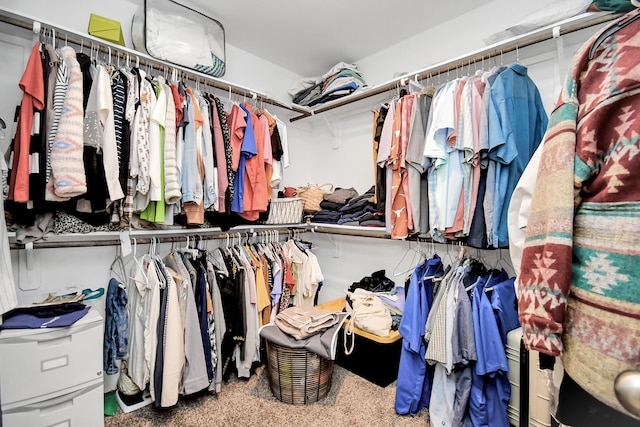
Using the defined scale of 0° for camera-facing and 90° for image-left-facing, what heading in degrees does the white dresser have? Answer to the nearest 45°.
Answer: approximately 315°

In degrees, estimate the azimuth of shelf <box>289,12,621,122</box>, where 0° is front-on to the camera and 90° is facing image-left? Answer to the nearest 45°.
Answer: approximately 45°
